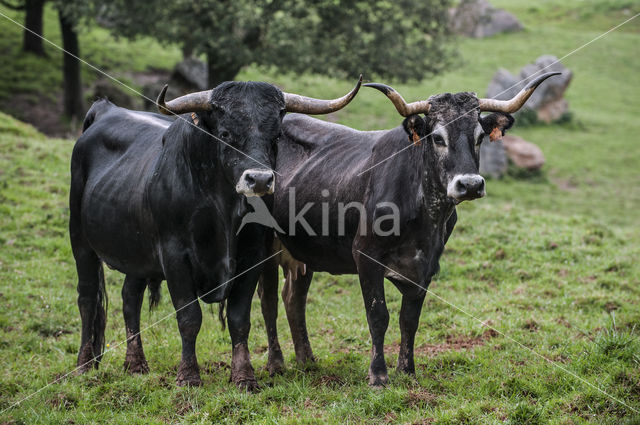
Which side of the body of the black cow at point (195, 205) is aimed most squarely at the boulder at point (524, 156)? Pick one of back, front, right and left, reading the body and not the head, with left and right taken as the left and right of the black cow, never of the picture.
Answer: left

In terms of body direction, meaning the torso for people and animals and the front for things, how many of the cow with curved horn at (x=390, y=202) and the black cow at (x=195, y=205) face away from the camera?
0

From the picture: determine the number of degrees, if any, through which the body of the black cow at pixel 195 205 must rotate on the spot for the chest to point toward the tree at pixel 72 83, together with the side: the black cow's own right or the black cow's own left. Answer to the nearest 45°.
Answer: approximately 135° to the black cow's own left

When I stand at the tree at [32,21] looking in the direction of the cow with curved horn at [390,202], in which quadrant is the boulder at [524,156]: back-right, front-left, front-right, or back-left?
front-left

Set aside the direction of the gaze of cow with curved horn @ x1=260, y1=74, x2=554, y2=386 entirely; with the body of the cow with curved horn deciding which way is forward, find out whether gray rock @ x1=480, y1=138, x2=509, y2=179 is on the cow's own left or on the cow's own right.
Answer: on the cow's own left

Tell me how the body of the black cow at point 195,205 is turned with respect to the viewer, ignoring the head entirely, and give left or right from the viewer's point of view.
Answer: facing the viewer and to the right of the viewer

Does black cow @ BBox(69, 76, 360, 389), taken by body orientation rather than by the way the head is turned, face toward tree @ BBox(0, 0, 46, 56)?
no

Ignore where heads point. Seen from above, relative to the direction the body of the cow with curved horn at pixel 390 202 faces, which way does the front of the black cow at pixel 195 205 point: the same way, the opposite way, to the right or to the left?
the same way

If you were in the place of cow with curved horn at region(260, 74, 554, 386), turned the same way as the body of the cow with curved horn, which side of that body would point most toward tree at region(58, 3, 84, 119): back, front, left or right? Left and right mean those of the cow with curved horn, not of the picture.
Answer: back

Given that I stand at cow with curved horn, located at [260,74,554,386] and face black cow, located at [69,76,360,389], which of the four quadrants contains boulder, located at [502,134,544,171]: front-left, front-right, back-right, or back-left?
back-right

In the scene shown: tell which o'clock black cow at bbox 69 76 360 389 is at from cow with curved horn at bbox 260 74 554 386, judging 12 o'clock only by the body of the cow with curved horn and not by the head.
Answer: The black cow is roughly at 4 o'clock from the cow with curved horn.

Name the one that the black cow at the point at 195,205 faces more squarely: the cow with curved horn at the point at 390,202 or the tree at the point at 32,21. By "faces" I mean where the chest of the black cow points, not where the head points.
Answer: the cow with curved horn

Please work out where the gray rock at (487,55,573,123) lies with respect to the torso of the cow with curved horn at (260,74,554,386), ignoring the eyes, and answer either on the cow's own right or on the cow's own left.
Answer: on the cow's own left

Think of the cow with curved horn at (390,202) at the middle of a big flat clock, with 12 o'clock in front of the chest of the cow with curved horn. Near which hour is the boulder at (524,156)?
The boulder is roughly at 8 o'clock from the cow with curved horn.

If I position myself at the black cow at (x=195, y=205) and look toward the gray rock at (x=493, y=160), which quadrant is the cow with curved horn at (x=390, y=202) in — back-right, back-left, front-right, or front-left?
front-right
